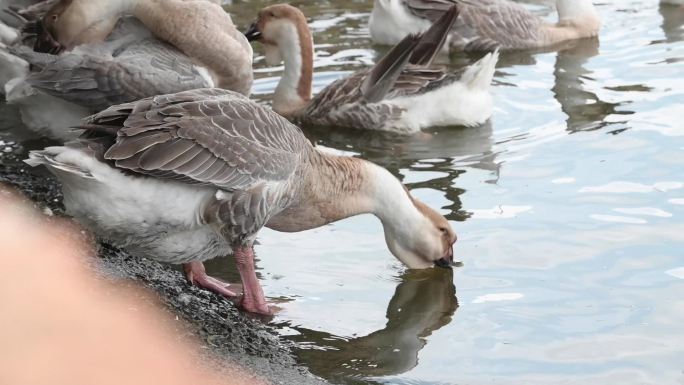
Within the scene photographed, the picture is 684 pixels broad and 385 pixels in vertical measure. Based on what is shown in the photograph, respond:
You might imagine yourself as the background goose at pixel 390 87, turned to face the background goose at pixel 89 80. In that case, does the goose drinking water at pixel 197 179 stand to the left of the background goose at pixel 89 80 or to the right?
left

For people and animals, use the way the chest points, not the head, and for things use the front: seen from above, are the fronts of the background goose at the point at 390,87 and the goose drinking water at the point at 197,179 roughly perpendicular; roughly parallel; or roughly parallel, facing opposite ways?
roughly parallel, facing opposite ways

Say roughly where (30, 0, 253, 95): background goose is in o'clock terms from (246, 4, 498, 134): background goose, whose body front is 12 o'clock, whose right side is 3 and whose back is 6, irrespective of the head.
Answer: (30, 0, 253, 95): background goose is roughly at 11 o'clock from (246, 4, 498, 134): background goose.

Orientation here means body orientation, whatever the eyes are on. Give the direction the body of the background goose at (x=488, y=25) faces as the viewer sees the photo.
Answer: to the viewer's right

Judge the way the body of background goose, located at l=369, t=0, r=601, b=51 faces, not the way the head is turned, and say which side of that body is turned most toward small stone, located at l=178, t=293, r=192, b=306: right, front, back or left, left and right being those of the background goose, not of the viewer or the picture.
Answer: right

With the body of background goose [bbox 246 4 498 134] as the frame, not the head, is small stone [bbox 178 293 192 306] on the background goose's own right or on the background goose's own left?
on the background goose's own left

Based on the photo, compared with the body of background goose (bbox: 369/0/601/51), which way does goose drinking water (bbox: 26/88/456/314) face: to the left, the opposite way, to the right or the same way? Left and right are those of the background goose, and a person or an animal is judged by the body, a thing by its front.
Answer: the same way

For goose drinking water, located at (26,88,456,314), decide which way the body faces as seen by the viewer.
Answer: to the viewer's right

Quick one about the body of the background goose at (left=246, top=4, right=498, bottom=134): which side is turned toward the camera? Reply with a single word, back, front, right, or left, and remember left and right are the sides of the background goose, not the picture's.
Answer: left

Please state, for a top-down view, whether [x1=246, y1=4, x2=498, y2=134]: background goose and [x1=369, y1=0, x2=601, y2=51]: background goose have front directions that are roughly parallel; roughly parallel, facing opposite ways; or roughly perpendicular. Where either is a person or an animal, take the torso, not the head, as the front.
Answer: roughly parallel, facing opposite ways

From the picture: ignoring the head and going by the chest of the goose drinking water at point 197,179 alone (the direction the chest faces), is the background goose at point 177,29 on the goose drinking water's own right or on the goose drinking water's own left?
on the goose drinking water's own left
